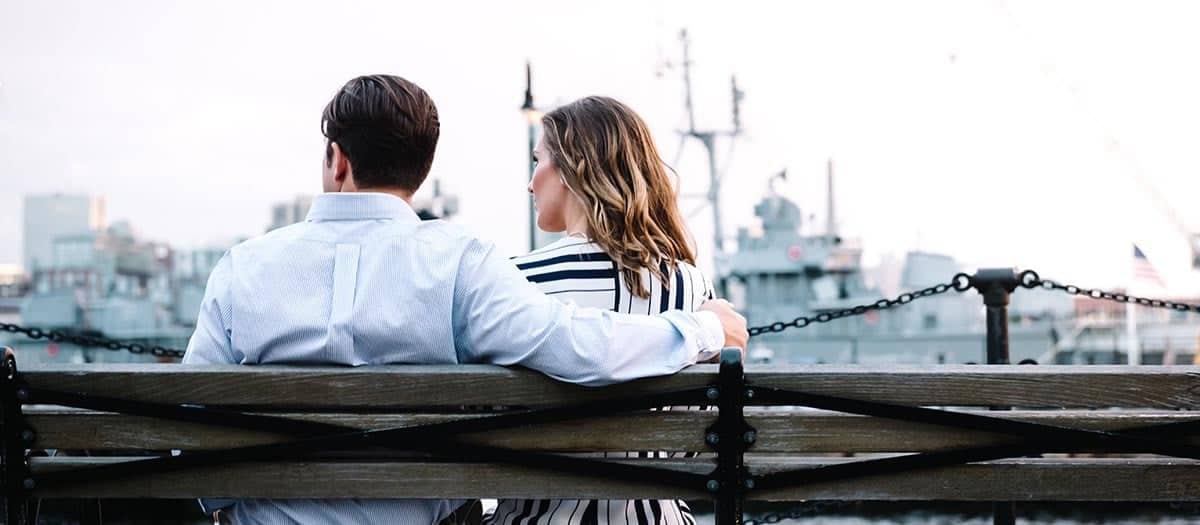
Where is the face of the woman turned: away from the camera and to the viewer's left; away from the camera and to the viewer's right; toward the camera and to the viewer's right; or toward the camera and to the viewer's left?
away from the camera and to the viewer's left

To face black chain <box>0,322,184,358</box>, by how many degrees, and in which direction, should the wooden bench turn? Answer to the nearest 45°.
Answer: approximately 45° to its left

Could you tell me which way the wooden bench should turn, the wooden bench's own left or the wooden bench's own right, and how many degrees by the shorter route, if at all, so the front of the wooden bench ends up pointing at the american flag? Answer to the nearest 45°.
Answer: approximately 45° to the wooden bench's own right

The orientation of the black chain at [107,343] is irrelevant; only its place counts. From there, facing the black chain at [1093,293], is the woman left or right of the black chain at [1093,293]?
right

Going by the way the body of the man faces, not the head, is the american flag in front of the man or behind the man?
in front

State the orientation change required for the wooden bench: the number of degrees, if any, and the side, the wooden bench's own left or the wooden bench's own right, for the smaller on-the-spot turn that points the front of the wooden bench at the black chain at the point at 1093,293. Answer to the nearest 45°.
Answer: approximately 45° to the wooden bench's own right

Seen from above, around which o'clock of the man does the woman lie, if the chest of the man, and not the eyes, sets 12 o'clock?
The woman is roughly at 2 o'clock from the man.

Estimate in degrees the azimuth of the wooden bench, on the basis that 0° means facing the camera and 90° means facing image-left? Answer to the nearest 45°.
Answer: approximately 180°

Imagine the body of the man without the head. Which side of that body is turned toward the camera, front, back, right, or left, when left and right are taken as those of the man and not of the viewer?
back

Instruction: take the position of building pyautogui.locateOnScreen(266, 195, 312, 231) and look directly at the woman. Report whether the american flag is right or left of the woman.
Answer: left
